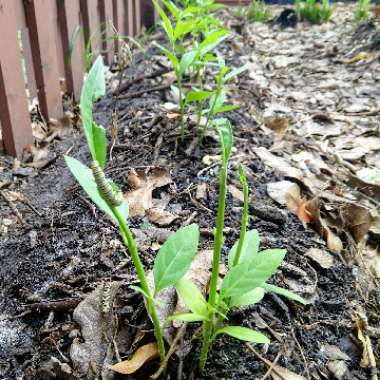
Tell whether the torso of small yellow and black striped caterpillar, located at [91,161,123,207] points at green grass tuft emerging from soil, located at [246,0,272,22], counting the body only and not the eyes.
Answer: no

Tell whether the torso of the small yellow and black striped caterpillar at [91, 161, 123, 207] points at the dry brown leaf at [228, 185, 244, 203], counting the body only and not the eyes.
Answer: no

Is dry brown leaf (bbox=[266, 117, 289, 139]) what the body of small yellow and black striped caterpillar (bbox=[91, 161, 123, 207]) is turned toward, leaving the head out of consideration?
no
